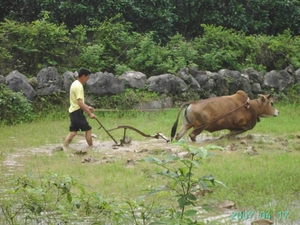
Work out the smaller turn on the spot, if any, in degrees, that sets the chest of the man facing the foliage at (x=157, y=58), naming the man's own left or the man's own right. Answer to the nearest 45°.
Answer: approximately 45° to the man's own left

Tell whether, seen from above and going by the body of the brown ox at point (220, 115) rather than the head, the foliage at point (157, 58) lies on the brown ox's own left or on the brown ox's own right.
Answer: on the brown ox's own left

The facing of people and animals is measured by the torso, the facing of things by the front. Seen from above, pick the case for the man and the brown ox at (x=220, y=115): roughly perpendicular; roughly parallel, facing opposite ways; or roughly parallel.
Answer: roughly parallel

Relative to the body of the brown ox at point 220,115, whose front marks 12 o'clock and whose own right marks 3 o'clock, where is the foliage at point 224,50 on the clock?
The foliage is roughly at 9 o'clock from the brown ox.

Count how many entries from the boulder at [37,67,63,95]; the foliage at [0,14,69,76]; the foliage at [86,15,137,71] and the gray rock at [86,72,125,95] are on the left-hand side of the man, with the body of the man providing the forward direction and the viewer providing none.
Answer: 4

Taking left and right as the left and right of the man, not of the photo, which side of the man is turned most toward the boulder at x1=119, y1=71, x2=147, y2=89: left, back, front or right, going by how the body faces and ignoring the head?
left

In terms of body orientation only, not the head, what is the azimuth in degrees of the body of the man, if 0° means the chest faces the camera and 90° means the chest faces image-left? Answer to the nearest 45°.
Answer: approximately 270°

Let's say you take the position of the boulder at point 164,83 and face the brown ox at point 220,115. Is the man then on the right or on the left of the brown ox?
right

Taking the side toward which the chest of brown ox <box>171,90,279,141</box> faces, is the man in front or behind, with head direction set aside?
behind

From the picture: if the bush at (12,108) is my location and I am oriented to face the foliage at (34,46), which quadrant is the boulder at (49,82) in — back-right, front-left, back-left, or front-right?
front-right

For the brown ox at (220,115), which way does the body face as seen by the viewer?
to the viewer's right
